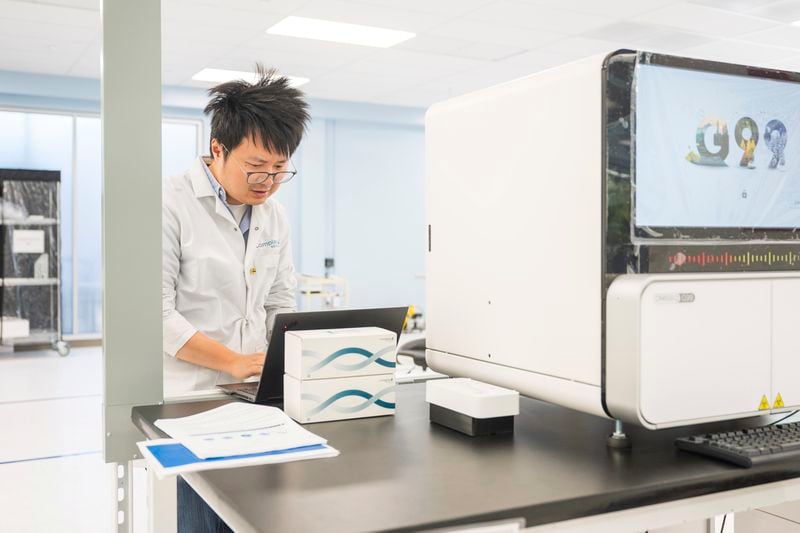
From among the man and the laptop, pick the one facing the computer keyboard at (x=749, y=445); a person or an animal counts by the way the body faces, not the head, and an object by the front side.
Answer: the man

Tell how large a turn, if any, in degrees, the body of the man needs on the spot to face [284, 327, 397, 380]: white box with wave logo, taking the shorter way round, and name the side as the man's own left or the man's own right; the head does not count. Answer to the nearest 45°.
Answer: approximately 45° to the man's own right

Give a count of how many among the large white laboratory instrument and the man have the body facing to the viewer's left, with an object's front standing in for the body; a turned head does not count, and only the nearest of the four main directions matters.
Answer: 0

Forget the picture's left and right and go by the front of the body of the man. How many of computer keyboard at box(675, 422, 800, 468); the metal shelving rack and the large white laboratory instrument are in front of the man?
2

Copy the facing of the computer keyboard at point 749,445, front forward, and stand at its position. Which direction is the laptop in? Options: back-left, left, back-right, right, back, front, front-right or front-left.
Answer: back-right

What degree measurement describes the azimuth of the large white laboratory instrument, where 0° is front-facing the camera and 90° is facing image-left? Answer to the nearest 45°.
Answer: approximately 315°

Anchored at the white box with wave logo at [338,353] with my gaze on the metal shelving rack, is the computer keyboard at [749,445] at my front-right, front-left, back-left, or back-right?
back-right

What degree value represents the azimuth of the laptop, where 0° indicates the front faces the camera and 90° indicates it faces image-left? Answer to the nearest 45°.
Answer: approximately 135°

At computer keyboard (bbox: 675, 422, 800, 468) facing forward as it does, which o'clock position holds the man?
The man is roughly at 5 o'clock from the computer keyboard.

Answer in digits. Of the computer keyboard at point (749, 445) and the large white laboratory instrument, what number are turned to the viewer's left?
0

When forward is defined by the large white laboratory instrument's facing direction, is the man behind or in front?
behind

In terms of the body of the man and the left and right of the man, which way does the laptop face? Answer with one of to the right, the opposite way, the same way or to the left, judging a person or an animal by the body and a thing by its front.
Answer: the opposite way
